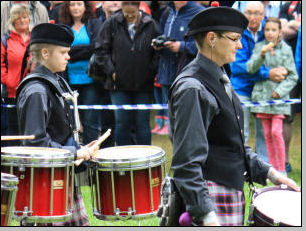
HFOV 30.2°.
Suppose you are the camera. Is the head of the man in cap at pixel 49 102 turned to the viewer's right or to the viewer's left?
to the viewer's right

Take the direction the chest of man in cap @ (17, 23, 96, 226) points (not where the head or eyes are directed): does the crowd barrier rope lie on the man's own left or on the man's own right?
on the man's own left

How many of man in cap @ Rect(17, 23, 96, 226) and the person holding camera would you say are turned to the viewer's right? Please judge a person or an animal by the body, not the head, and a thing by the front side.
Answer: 1

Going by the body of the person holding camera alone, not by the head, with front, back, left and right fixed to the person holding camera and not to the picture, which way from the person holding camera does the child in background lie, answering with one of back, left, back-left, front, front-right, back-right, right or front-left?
back-left

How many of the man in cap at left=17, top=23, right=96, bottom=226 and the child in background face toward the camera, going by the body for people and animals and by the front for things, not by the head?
1

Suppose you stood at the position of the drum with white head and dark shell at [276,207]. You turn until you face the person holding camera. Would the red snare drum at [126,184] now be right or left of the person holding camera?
left

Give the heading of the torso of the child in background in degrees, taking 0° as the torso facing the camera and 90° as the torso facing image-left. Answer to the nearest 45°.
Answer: approximately 0°

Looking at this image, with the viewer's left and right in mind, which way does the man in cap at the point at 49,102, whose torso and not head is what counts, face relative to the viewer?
facing to the right of the viewer

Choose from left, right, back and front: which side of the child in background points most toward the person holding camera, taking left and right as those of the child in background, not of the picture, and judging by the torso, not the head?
right
